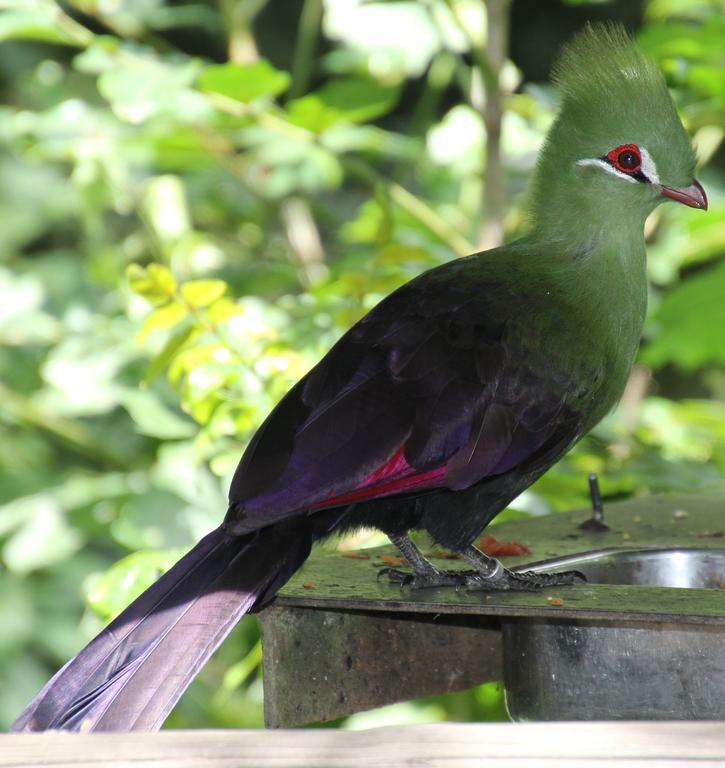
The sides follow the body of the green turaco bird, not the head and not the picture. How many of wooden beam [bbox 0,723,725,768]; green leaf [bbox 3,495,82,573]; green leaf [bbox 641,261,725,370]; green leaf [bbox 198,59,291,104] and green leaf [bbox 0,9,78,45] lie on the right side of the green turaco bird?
1

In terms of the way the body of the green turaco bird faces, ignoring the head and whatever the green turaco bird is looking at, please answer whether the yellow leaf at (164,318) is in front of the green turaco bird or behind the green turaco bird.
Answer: behind

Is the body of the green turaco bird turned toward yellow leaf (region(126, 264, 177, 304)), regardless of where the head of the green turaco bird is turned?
no

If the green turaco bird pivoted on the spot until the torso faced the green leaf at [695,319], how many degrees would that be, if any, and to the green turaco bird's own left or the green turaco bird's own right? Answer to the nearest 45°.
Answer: approximately 45° to the green turaco bird's own left

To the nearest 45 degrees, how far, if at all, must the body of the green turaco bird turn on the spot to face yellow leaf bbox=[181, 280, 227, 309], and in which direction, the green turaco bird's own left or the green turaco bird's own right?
approximately 135° to the green turaco bird's own left

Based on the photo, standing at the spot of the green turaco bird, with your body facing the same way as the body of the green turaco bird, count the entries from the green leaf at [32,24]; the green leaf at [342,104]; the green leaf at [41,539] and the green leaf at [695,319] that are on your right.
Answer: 0

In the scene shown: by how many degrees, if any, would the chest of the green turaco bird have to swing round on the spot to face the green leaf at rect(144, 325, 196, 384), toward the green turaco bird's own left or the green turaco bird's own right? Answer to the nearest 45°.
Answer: approximately 135° to the green turaco bird's own left

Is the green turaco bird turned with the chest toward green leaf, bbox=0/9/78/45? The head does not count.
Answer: no

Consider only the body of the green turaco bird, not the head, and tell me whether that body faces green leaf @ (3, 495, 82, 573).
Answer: no

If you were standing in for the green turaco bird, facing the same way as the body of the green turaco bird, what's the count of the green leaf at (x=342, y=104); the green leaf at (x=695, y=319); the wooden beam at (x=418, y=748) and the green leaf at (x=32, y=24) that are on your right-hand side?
1

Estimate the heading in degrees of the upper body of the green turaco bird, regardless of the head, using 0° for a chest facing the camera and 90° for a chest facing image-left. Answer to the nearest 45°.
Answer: approximately 270°

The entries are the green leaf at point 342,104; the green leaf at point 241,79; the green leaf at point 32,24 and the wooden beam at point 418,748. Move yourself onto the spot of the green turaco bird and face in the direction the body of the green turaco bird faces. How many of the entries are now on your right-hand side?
1

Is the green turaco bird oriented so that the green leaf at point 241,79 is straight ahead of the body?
no

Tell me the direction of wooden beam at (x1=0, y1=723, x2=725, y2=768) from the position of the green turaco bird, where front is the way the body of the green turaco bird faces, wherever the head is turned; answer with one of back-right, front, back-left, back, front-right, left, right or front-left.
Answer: right

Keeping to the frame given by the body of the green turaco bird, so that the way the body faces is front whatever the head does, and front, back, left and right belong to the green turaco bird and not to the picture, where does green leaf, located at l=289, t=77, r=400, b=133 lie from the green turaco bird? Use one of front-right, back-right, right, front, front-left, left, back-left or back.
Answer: left

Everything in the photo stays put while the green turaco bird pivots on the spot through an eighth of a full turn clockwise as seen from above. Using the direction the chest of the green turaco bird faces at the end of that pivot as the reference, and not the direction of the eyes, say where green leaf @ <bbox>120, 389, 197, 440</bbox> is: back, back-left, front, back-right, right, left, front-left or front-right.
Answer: back
